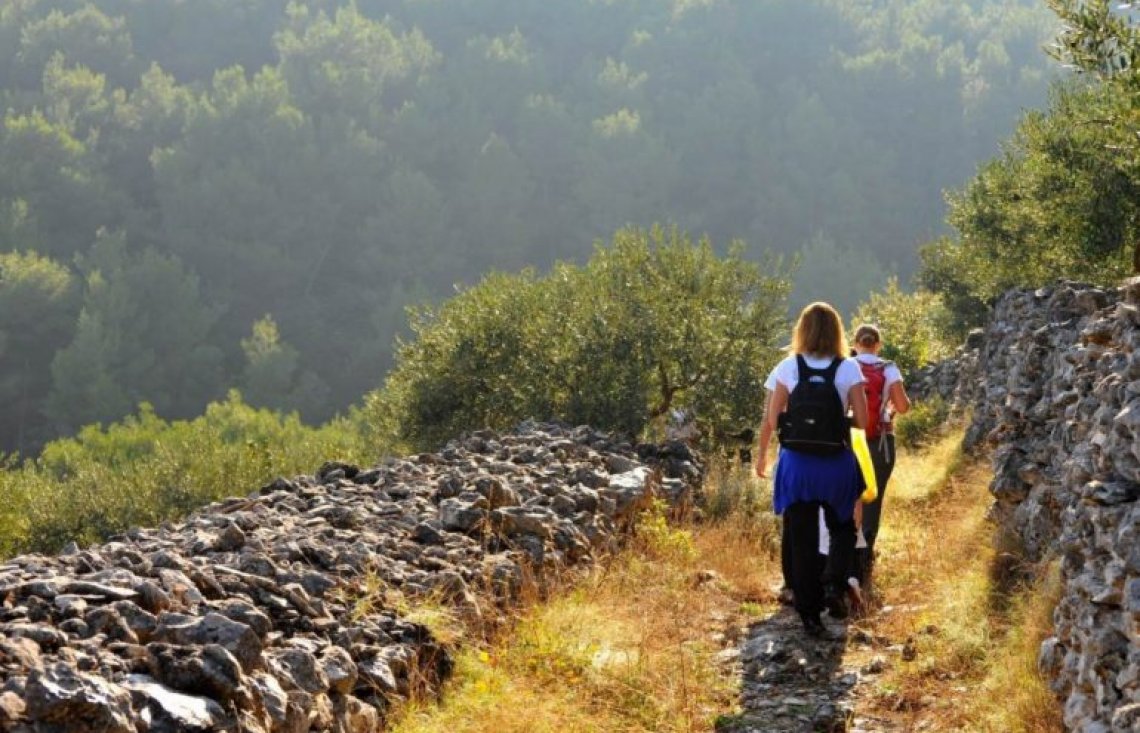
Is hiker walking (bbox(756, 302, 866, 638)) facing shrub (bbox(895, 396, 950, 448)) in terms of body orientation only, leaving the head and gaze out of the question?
yes

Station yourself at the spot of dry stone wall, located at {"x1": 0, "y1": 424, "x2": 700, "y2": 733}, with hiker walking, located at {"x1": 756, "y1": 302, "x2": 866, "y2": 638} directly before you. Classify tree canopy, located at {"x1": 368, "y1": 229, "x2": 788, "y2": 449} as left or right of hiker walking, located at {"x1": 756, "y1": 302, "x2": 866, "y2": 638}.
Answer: left

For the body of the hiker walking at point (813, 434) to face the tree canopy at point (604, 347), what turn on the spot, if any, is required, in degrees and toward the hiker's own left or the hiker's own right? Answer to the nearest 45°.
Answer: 0° — they already face it

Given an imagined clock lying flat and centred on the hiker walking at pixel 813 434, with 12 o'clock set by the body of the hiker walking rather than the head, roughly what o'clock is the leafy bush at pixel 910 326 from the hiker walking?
The leafy bush is roughly at 12 o'clock from the hiker walking.

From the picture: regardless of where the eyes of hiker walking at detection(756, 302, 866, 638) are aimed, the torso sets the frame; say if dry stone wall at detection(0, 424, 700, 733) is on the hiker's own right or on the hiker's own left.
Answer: on the hiker's own left

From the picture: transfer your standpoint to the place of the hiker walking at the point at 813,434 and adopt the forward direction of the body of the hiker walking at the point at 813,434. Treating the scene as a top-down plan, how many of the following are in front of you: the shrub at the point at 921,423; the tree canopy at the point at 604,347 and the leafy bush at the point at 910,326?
3

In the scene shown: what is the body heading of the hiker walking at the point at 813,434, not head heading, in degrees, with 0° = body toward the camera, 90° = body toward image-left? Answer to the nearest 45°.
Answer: approximately 180°

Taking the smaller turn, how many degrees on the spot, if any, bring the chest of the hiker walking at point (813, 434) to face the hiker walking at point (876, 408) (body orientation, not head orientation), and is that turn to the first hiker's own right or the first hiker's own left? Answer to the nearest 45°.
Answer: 0° — they already face them
